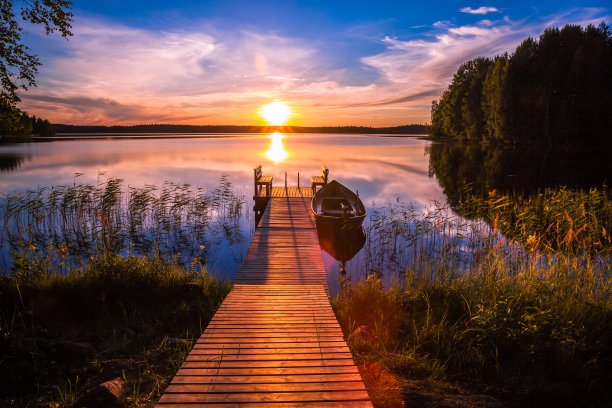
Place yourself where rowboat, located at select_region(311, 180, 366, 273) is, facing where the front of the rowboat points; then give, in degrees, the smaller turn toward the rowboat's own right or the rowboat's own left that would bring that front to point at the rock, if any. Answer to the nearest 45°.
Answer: approximately 180°

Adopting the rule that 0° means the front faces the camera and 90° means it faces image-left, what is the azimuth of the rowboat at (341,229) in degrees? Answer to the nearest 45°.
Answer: approximately 180°
